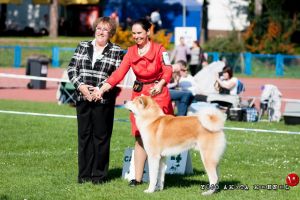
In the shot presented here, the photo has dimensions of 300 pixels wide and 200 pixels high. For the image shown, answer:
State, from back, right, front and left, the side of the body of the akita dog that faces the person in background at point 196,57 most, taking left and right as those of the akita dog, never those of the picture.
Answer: right

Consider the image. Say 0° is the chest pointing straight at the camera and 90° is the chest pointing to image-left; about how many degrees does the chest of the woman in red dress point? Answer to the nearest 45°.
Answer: approximately 45°

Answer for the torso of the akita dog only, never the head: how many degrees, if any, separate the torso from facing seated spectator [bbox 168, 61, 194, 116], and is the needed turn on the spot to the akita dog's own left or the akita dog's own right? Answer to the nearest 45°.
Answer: approximately 90° to the akita dog's own right

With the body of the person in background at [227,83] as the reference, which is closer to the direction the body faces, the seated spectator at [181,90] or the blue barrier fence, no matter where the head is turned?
the seated spectator

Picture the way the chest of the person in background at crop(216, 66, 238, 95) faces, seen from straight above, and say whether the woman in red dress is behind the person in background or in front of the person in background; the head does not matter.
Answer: in front

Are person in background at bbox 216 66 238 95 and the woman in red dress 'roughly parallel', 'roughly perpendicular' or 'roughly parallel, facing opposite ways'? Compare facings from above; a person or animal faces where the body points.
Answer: roughly parallel

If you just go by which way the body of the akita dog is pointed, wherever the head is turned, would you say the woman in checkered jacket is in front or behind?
in front

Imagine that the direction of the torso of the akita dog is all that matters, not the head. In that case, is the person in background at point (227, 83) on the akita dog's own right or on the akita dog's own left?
on the akita dog's own right

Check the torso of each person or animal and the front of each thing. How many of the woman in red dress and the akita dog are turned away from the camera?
0

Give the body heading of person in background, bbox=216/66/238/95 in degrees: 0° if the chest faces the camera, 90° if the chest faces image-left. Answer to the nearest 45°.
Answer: approximately 45°

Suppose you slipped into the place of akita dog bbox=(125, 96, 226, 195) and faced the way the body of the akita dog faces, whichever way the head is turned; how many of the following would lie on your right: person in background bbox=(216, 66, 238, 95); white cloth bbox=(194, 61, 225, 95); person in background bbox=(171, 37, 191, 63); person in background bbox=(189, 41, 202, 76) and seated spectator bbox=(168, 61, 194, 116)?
5

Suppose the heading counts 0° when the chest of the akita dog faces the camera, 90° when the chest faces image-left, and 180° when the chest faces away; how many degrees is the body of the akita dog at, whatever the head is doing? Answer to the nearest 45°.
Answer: approximately 90°

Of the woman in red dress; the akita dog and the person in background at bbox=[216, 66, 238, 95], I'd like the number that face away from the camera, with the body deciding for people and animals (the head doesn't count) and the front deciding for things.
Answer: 0
